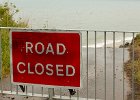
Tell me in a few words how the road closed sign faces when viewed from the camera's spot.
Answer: facing the viewer
